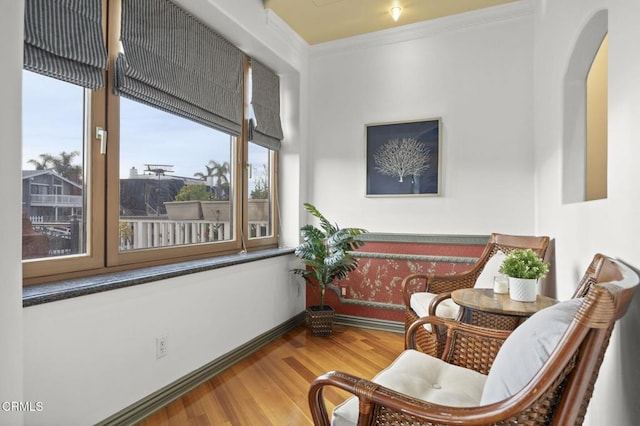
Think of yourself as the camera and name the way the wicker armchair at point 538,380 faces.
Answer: facing to the left of the viewer

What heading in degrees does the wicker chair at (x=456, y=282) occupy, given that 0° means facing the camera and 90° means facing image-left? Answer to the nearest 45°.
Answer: approximately 45°

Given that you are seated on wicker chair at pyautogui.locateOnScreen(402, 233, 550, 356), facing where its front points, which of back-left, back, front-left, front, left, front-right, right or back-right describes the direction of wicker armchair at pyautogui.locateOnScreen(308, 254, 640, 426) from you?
front-left

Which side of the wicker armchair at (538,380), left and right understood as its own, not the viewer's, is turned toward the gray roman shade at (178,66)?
front

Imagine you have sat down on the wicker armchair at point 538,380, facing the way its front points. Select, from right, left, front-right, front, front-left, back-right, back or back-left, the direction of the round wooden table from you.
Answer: right

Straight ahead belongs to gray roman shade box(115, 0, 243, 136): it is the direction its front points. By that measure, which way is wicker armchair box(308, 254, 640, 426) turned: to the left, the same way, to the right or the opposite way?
the opposite way

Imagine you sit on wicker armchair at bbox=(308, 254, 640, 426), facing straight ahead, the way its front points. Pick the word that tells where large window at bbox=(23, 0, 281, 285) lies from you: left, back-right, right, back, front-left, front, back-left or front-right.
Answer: front

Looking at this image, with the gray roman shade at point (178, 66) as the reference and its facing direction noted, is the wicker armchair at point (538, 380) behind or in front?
in front

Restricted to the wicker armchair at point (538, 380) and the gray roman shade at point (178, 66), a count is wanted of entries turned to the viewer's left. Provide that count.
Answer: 1

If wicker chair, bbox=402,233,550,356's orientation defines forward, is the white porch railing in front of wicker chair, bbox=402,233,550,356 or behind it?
in front

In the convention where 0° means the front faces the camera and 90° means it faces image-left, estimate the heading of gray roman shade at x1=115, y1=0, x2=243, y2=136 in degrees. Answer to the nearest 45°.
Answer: approximately 315°

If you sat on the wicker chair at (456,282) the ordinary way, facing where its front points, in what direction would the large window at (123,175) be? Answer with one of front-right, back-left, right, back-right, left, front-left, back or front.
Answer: front
